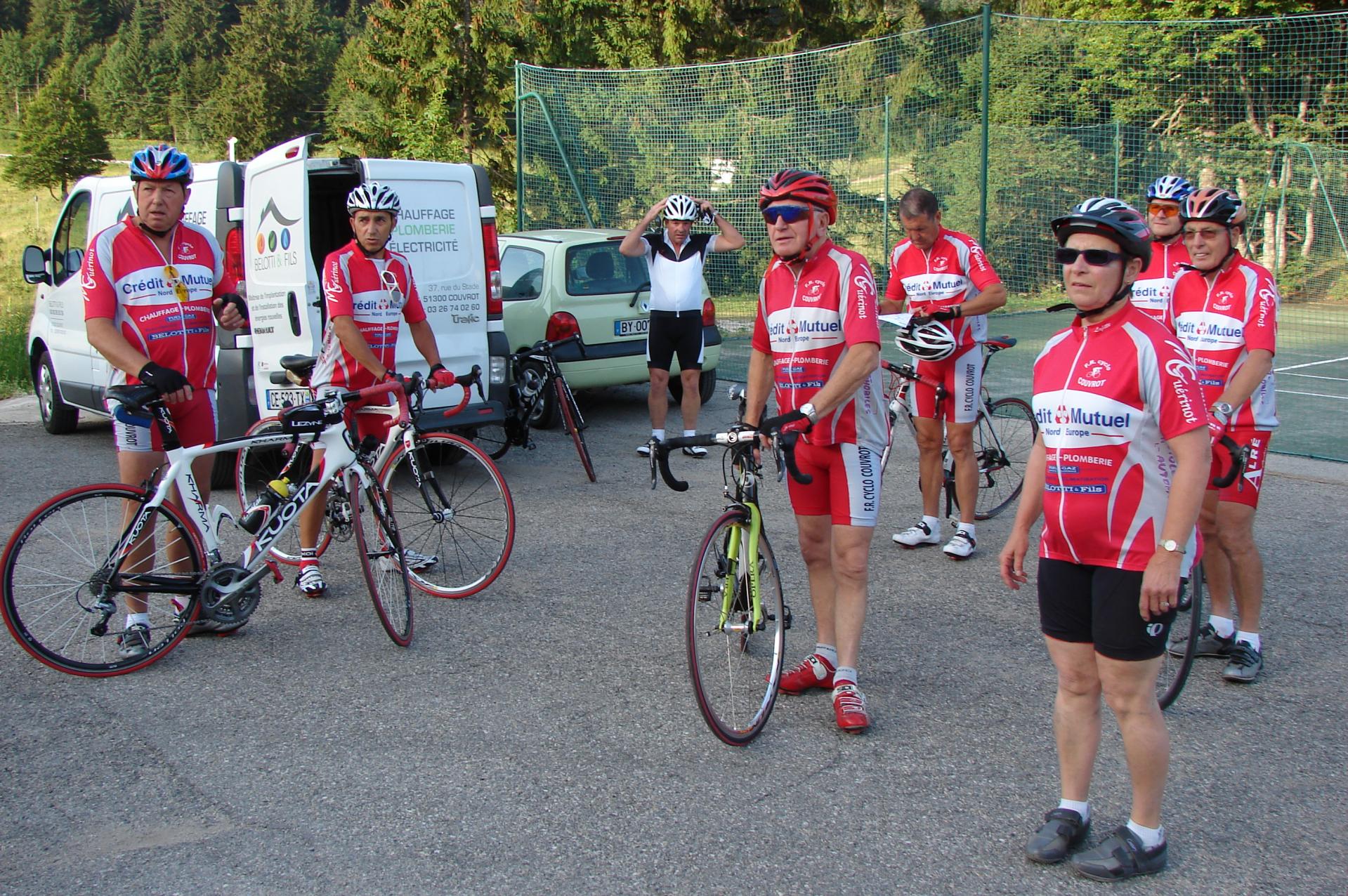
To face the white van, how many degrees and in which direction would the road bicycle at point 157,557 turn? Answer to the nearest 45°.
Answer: approximately 90° to its left

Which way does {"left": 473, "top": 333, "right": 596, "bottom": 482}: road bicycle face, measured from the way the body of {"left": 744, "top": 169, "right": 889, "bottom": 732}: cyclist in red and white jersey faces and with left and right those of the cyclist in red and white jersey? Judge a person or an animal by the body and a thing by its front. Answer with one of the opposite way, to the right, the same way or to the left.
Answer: to the left

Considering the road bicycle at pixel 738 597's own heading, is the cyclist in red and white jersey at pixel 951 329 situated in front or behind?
behind

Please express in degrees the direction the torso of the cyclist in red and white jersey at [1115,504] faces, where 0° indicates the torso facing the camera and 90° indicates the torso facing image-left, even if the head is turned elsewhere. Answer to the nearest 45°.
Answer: approximately 45°

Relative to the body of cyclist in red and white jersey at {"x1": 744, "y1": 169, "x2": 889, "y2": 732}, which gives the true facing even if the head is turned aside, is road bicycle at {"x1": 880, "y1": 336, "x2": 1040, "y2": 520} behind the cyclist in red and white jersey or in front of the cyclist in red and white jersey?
behind

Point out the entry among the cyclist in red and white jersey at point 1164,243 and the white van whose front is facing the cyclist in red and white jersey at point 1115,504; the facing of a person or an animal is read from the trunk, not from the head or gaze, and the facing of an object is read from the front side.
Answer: the cyclist in red and white jersey at point 1164,243

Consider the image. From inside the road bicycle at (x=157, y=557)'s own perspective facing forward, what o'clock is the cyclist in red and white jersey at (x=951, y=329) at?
The cyclist in red and white jersey is roughly at 12 o'clock from the road bicycle.

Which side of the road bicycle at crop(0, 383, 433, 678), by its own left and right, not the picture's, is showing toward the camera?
right

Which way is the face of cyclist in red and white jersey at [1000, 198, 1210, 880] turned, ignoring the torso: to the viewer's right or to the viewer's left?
to the viewer's left

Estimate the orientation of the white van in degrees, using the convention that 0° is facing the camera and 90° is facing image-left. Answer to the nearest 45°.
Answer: approximately 135°
